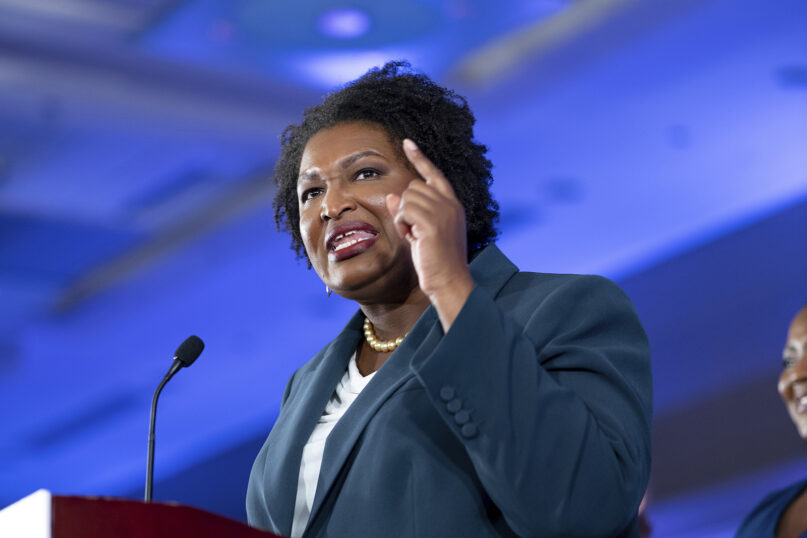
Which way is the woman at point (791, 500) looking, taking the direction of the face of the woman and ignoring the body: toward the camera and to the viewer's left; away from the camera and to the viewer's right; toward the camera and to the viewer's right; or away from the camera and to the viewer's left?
toward the camera and to the viewer's left

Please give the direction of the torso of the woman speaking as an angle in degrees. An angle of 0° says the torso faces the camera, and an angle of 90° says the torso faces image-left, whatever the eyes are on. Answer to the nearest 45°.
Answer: approximately 45°

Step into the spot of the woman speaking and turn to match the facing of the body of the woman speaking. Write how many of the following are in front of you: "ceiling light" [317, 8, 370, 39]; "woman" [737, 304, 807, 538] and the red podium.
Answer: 1

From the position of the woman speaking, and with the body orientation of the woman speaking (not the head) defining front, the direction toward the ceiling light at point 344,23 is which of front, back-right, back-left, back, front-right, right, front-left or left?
back-right

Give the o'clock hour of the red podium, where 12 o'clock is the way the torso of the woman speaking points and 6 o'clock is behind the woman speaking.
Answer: The red podium is roughly at 12 o'clock from the woman speaking.
